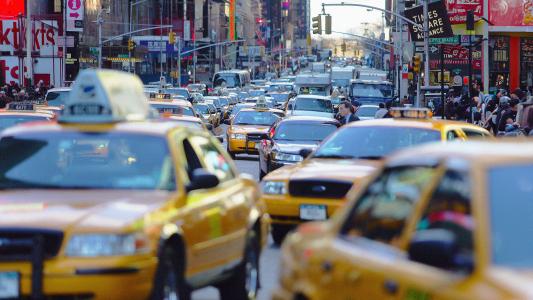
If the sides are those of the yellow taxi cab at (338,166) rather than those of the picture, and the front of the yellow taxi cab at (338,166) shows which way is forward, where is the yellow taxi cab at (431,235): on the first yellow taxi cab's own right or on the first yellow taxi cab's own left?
on the first yellow taxi cab's own left

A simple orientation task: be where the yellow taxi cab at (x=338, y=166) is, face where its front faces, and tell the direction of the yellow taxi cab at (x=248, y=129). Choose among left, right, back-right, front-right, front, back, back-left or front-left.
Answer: back-right

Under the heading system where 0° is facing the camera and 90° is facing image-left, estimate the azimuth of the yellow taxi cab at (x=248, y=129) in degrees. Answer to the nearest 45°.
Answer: approximately 45°

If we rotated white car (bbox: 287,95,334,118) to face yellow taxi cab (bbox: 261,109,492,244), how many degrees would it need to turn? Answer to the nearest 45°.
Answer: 0° — it already faces it

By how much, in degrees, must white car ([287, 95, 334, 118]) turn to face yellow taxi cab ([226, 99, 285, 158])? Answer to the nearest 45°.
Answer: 0° — it already faces it

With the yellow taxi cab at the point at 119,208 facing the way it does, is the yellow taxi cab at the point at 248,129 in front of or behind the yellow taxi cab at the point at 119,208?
behind

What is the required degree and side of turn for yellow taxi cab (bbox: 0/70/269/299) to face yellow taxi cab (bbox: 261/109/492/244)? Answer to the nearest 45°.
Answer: approximately 180°

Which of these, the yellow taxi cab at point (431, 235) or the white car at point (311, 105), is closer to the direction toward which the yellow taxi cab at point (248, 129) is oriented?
the yellow taxi cab
